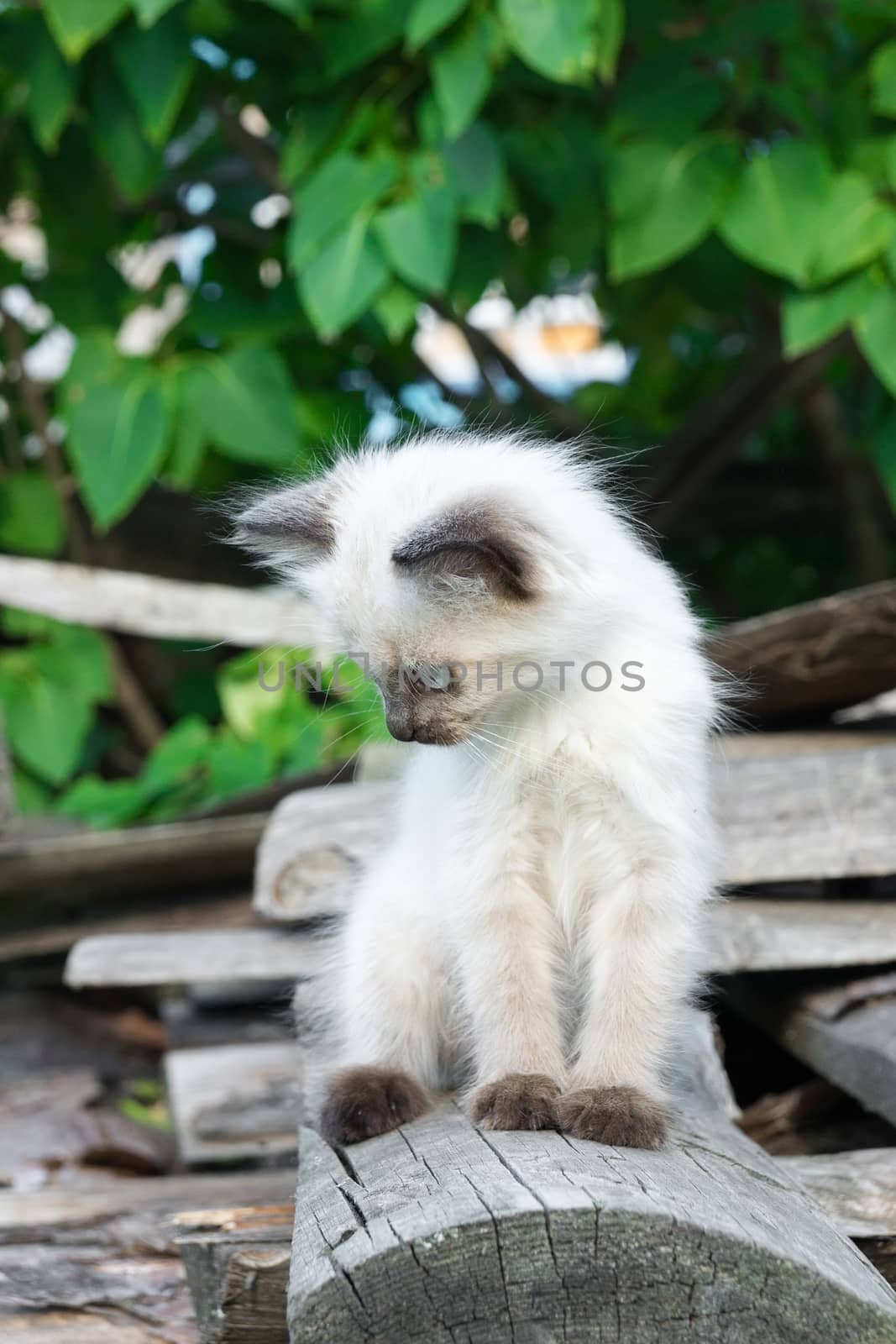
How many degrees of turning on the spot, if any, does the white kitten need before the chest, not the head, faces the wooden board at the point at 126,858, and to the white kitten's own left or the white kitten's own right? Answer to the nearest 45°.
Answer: approximately 135° to the white kitten's own right

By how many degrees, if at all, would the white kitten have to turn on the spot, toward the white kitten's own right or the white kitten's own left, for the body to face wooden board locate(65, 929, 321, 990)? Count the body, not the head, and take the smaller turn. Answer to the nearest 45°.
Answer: approximately 135° to the white kitten's own right

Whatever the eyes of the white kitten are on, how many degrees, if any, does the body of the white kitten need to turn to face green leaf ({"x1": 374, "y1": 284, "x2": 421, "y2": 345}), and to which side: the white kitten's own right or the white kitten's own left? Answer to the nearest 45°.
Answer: approximately 180°

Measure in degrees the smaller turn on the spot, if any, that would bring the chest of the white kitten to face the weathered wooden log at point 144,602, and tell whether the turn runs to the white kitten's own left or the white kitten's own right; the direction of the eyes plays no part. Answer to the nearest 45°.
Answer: approximately 135° to the white kitten's own right

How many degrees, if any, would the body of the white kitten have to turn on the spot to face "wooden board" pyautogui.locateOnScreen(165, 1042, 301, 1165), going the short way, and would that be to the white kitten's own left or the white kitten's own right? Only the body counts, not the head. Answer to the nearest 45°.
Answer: approximately 135° to the white kitten's own right

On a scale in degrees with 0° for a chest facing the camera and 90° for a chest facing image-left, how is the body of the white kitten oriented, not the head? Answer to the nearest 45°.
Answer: approximately 0°
